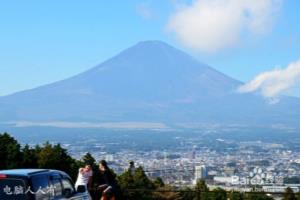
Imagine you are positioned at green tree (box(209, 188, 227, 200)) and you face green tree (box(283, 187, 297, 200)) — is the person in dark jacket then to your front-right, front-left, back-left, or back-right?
back-right

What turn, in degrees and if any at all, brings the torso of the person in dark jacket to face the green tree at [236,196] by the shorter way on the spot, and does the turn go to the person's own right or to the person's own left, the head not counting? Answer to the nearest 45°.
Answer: approximately 135° to the person's own right

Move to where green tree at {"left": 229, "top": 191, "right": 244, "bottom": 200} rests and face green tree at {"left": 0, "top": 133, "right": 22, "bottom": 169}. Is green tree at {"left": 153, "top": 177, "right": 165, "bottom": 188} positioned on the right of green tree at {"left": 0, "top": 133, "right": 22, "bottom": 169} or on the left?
right

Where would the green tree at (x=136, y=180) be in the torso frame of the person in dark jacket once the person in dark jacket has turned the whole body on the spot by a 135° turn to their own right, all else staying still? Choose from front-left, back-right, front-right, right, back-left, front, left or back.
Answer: front-left

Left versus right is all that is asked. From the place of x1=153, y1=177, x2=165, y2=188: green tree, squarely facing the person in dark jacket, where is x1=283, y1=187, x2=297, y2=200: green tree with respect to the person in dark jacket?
left
